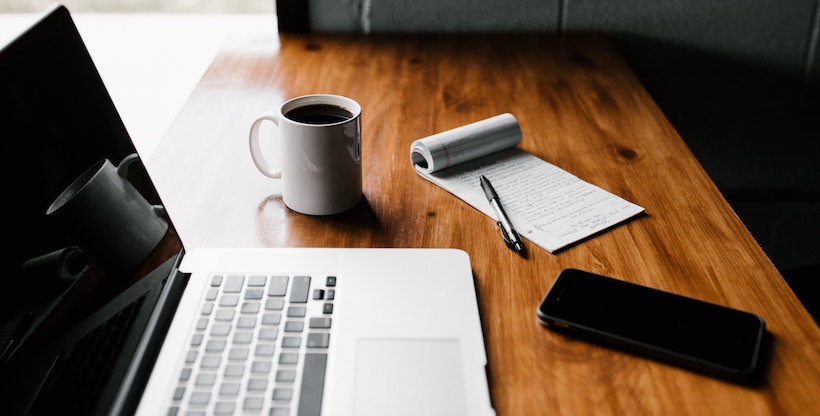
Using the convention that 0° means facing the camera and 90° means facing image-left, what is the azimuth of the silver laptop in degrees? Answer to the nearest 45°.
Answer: approximately 270°
